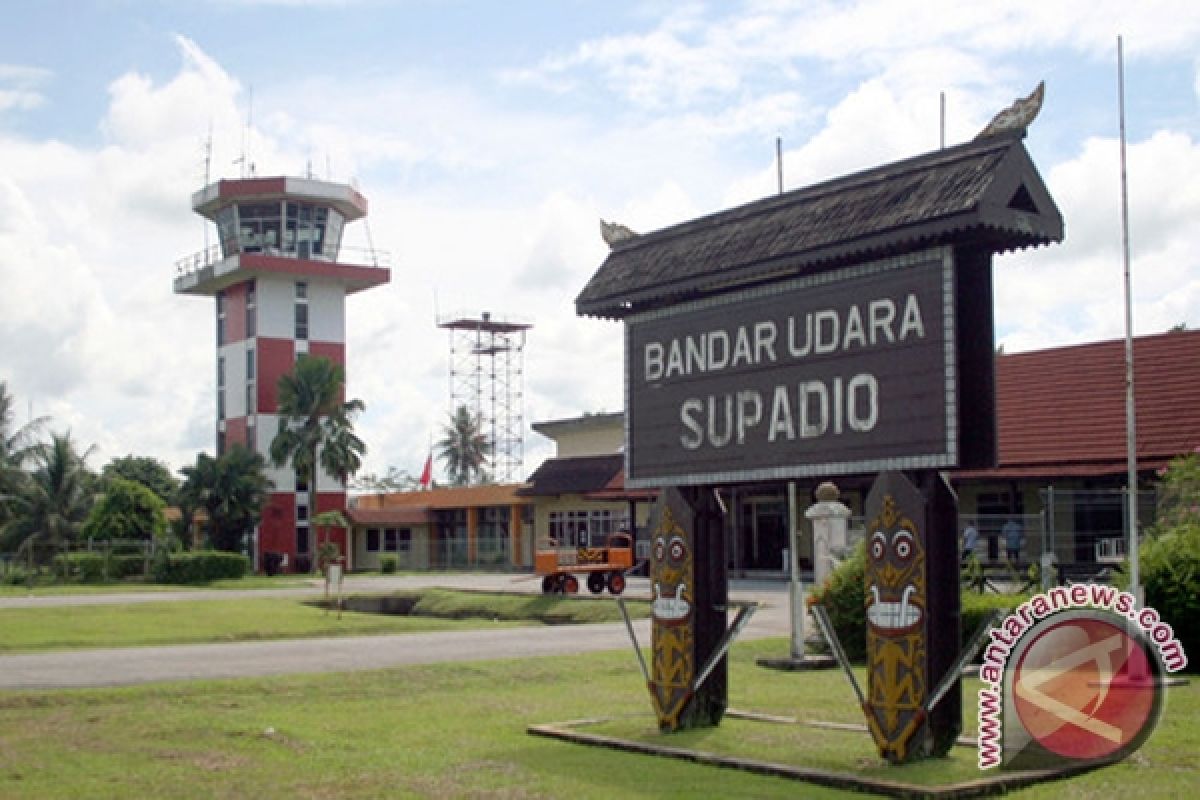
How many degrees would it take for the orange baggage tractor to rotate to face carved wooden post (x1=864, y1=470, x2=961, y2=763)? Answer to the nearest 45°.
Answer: approximately 90° to its right

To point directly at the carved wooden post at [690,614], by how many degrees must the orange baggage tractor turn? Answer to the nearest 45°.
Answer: approximately 90° to its right

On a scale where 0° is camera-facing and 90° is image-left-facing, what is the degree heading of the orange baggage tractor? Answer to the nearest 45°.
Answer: approximately 270°
